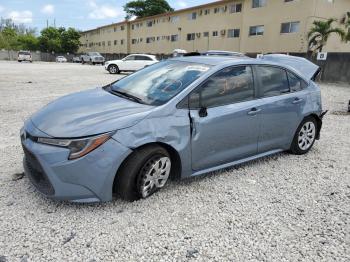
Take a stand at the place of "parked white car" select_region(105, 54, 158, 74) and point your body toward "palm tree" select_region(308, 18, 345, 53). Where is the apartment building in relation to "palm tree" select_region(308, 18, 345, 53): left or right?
left

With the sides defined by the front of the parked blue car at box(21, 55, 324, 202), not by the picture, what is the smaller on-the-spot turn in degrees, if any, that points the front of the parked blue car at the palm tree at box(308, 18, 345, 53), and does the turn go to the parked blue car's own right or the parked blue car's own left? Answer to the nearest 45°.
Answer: approximately 180°

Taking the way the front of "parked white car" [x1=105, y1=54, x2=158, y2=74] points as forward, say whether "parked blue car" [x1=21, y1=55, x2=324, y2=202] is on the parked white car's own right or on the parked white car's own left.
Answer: on the parked white car's own left

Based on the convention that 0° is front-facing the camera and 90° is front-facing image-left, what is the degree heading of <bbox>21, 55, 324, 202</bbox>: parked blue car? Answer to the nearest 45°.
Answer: approximately 45°

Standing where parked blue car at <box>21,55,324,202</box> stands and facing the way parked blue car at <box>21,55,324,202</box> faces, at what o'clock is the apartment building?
The apartment building is roughly at 5 o'clock from the parked blue car.

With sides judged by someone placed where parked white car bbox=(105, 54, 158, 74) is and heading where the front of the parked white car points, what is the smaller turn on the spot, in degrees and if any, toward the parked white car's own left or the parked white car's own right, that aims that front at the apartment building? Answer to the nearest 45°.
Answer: approximately 135° to the parked white car's own right

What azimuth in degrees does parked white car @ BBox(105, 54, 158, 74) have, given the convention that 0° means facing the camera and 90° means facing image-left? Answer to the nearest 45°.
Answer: approximately 90°

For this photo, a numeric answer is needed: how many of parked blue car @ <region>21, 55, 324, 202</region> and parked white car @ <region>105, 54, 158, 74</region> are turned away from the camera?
0

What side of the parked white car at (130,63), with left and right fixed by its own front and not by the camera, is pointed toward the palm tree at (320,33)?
back
